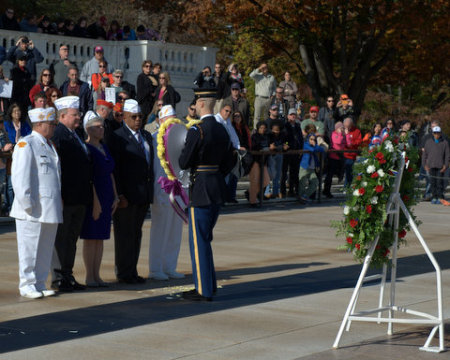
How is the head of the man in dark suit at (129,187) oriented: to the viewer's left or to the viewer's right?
to the viewer's right

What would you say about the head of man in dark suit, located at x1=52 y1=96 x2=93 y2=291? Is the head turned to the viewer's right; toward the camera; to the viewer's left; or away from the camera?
to the viewer's right

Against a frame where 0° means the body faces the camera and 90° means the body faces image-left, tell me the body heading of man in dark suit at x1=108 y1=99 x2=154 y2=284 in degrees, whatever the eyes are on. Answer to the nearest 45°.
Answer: approximately 315°

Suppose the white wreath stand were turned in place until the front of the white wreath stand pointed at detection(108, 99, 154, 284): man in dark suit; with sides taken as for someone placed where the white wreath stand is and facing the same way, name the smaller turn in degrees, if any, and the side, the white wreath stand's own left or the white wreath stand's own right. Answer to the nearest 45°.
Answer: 0° — it already faces them

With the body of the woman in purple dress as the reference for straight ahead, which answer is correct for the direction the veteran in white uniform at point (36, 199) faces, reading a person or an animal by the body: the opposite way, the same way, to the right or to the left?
the same way

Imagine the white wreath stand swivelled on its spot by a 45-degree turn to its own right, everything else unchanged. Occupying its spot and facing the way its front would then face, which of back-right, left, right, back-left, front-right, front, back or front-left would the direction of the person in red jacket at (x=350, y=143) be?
front

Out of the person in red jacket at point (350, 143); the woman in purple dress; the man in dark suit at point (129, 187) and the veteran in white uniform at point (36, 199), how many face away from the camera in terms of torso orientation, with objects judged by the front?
0

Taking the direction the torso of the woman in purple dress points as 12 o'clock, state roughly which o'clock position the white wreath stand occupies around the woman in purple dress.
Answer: The white wreath stand is roughly at 12 o'clock from the woman in purple dress.

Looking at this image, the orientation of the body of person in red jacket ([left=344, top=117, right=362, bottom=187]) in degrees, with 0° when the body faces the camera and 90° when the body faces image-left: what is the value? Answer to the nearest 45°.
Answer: approximately 45°

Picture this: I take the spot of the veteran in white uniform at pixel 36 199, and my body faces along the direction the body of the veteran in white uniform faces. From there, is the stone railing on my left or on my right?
on my left

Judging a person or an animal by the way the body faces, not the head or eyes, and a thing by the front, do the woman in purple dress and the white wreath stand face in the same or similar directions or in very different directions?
very different directions
